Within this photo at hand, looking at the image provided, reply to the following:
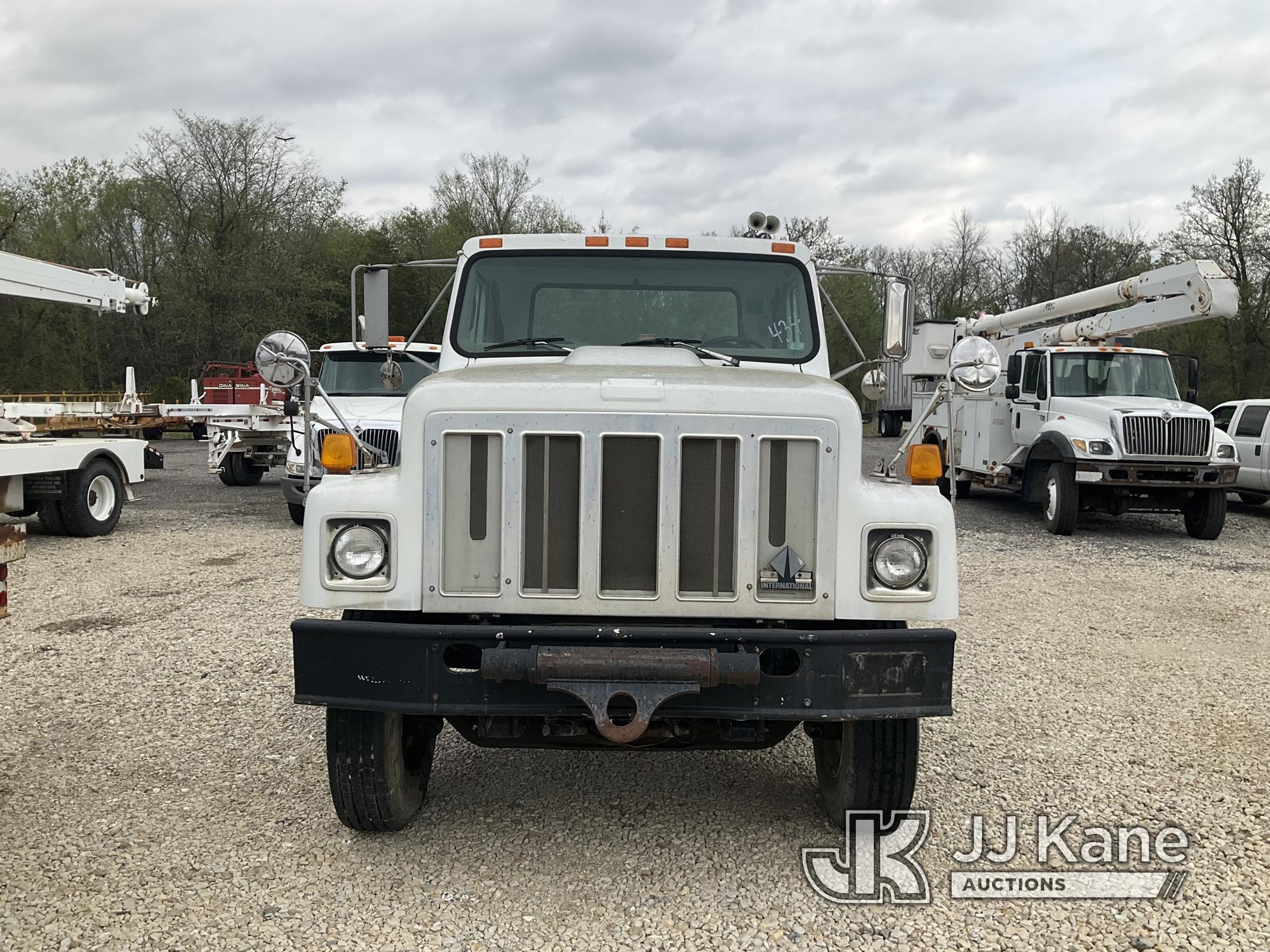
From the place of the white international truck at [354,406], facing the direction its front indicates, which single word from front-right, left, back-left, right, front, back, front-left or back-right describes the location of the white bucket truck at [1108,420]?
left

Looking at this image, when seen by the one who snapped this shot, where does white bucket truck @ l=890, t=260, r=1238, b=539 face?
facing the viewer and to the right of the viewer

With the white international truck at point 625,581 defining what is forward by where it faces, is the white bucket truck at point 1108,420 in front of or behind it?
behind

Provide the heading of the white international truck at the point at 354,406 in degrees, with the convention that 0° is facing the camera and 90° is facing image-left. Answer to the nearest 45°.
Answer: approximately 0°

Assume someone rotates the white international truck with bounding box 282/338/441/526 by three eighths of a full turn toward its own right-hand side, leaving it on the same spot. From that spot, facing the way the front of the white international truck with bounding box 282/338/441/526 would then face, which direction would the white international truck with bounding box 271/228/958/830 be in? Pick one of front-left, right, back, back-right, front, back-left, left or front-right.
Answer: back-left

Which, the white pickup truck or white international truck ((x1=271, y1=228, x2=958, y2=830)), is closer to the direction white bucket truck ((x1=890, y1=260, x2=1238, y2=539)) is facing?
the white international truck

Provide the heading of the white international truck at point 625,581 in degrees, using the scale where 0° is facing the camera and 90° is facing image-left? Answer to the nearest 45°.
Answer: approximately 0°

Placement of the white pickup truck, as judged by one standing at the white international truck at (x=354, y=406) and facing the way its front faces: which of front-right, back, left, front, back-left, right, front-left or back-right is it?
left

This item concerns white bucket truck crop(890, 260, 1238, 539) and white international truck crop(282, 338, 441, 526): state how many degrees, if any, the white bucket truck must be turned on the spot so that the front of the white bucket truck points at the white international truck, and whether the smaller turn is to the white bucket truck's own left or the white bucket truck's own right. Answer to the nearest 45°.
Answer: approximately 90° to the white bucket truck's own right

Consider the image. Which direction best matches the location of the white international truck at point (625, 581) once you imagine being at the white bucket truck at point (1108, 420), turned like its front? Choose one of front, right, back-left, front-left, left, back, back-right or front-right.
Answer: front-right
